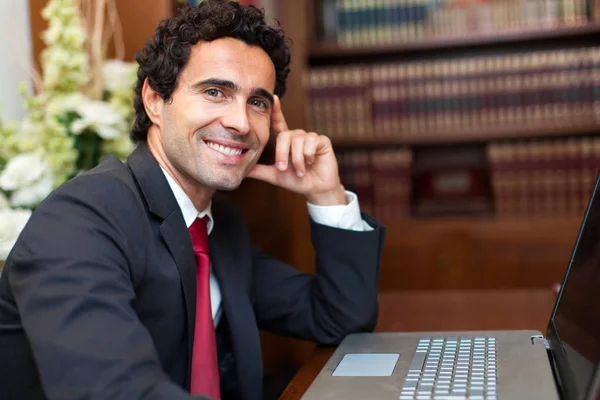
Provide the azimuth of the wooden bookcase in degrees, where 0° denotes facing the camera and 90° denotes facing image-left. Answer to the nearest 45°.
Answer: approximately 0°

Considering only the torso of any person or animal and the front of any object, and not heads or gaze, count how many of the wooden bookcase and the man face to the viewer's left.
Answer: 0

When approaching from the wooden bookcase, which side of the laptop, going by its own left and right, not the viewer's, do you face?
right

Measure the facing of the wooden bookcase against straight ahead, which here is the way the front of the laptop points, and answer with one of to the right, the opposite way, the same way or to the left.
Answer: to the left

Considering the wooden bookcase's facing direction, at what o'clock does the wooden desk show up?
The wooden desk is roughly at 12 o'clock from the wooden bookcase.

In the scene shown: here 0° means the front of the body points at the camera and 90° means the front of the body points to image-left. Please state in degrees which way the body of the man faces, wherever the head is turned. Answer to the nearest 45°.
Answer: approximately 315°

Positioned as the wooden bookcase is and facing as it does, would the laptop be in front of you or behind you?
in front

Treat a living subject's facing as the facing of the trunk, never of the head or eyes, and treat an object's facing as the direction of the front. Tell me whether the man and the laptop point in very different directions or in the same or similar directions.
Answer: very different directions

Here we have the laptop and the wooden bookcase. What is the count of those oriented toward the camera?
1

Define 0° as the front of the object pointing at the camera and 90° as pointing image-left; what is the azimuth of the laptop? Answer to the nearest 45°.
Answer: approximately 90°

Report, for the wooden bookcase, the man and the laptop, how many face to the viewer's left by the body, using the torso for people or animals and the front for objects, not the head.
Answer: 1

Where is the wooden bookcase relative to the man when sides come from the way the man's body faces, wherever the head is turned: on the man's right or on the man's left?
on the man's left
